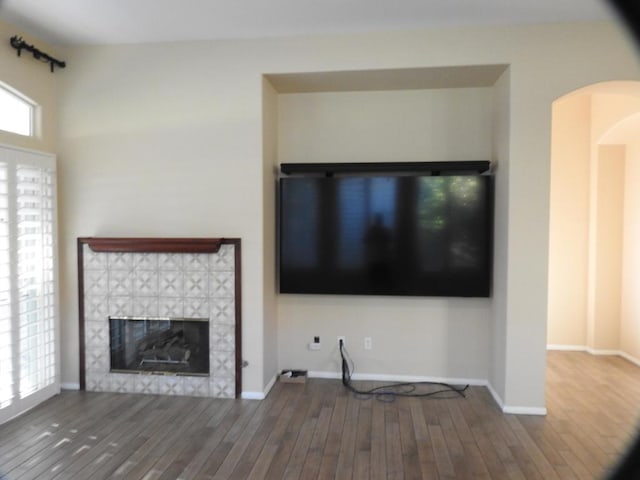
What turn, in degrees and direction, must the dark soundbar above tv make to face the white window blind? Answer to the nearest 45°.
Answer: approximately 90° to its right

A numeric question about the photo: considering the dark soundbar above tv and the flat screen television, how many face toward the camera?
2

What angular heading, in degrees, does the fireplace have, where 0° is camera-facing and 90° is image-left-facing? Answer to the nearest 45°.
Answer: approximately 0°

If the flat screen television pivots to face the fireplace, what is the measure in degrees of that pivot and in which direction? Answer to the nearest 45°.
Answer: approximately 90° to its right

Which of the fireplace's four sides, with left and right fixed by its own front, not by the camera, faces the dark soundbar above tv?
left

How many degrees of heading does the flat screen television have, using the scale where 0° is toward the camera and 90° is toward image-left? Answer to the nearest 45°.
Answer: approximately 0°
